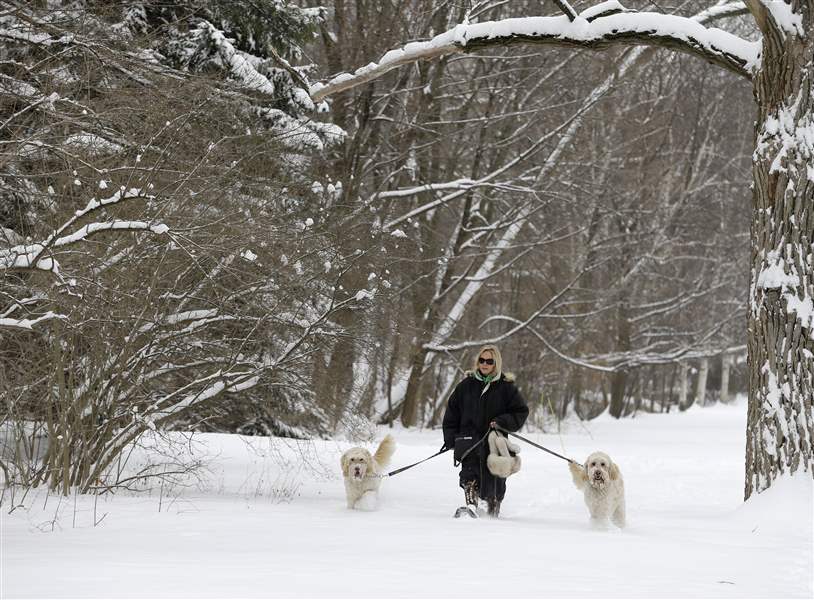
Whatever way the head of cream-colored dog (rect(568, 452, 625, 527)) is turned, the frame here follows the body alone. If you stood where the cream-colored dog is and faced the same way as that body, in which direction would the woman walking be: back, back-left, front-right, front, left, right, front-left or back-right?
back-right

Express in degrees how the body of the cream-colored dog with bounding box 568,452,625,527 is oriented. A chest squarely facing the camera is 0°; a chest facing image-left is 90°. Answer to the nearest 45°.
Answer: approximately 0°

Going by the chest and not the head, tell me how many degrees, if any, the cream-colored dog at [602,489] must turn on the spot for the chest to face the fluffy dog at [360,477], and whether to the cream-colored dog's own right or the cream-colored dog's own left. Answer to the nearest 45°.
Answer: approximately 90° to the cream-colored dog's own right

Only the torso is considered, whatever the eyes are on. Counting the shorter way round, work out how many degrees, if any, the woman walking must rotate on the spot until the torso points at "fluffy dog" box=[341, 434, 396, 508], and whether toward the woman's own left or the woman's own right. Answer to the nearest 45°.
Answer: approximately 90° to the woman's own right

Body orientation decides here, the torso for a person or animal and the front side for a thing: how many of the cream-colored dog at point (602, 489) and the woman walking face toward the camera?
2

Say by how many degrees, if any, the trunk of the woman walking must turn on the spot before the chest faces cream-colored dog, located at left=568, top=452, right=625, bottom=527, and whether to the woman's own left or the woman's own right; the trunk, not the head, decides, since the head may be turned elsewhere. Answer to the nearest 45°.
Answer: approximately 45° to the woman's own left
